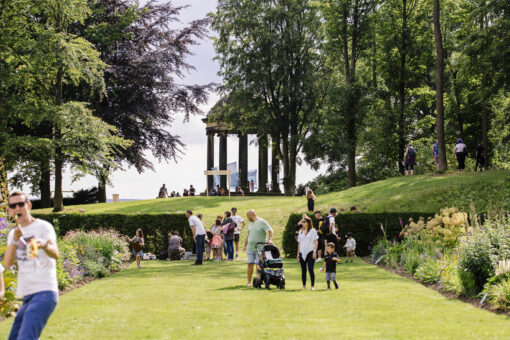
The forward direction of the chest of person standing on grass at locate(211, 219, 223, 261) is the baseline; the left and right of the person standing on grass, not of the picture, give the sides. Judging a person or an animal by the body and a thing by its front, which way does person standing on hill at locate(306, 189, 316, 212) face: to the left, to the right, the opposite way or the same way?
the same way

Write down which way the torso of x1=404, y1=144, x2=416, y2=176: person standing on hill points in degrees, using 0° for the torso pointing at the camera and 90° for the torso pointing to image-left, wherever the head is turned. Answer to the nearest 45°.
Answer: approximately 180°

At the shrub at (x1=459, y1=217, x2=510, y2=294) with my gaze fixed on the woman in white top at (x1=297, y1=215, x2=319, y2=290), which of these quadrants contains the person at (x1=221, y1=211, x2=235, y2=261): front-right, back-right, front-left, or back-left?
front-right

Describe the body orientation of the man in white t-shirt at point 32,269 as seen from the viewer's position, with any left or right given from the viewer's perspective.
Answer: facing the viewer and to the left of the viewer
